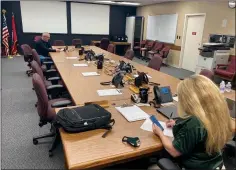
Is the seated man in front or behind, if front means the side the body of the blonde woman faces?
in front

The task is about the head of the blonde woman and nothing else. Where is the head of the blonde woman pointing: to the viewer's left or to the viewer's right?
to the viewer's left

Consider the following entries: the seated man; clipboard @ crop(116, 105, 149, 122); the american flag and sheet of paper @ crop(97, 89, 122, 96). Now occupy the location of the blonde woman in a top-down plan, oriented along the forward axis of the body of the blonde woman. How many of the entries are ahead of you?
4

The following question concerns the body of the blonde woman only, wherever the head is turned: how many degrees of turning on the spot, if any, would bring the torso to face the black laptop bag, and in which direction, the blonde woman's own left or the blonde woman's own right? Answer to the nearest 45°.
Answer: approximately 45° to the blonde woman's own left

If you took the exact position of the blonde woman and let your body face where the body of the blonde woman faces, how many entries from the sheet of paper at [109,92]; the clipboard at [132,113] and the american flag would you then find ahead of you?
3

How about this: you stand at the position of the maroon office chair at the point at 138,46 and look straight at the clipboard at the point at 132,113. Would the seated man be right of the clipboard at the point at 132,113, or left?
right

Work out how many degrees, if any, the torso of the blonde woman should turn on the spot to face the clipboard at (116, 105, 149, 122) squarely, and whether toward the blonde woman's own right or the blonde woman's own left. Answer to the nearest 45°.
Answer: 0° — they already face it

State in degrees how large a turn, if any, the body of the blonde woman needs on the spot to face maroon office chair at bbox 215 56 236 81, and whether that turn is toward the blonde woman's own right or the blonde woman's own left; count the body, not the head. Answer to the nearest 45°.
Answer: approximately 45° to the blonde woman's own right

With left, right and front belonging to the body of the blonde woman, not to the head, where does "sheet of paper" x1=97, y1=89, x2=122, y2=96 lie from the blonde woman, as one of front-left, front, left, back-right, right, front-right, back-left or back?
front

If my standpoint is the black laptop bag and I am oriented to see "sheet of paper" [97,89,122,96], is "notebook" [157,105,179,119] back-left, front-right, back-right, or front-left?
front-right

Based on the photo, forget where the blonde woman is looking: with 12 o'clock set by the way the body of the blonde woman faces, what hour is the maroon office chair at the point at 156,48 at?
The maroon office chair is roughly at 1 o'clock from the blonde woman.

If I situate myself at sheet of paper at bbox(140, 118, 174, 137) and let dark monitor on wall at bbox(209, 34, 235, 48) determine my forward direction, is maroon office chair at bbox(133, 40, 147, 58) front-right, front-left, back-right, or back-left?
front-left

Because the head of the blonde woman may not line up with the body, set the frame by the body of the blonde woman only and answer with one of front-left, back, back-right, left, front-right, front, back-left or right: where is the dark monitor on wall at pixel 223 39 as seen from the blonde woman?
front-right

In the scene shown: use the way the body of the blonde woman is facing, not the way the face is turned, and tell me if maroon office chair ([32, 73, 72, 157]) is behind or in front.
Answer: in front

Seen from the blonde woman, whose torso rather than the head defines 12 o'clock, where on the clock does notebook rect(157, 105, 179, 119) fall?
The notebook is roughly at 1 o'clock from the blonde woman.

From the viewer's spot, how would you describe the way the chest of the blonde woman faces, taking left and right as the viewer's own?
facing away from the viewer and to the left of the viewer

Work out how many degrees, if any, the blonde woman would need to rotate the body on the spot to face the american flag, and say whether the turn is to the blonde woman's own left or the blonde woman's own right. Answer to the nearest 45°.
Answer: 0° — they already face it
